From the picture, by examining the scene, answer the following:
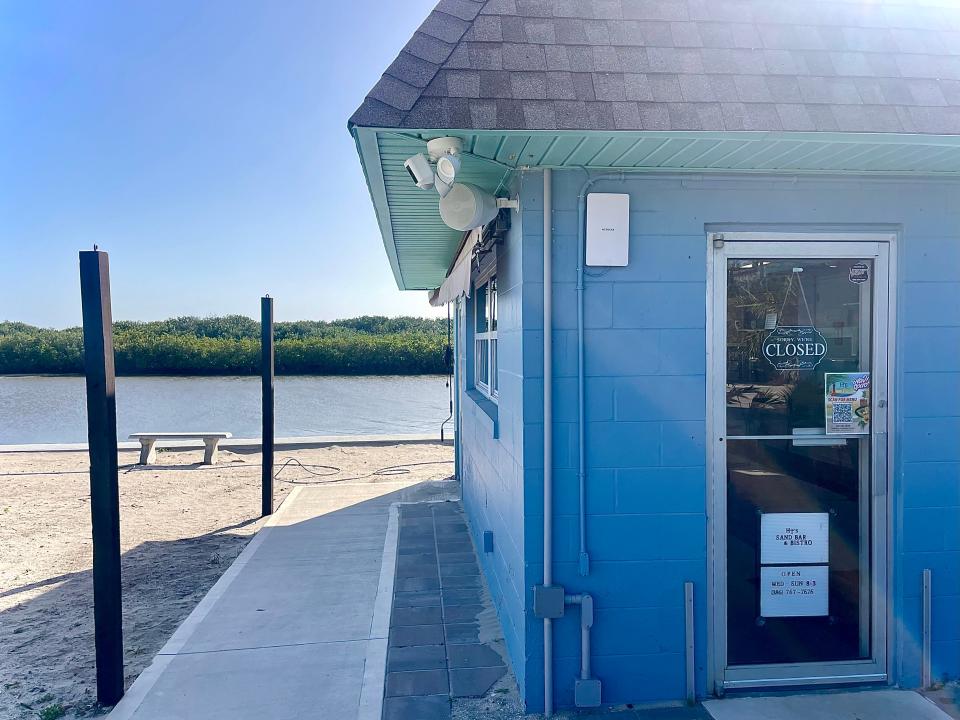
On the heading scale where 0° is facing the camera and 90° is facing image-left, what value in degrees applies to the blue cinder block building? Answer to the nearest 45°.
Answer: approximately 0°

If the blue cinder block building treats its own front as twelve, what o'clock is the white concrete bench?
The white concrete bench is roughly at 4 o'clock from the blue cinder block building.

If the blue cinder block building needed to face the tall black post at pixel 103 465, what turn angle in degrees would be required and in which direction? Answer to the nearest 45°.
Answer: approximately 90° to its right

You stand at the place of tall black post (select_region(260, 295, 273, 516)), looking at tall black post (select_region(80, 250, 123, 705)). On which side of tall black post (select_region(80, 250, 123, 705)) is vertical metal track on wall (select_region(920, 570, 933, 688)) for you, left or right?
left

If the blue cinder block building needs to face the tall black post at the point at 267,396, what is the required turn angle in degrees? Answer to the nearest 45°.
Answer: approximately 135° to its right

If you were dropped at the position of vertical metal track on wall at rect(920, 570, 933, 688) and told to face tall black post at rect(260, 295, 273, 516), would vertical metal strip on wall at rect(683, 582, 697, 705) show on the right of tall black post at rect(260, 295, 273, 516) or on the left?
left

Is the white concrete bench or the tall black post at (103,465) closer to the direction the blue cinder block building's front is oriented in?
the tall black post
